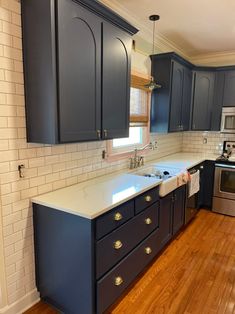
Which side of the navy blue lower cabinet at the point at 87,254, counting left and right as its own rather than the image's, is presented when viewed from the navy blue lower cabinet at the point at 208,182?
left

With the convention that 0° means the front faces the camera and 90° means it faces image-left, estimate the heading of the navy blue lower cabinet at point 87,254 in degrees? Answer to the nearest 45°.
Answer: approximately 315°

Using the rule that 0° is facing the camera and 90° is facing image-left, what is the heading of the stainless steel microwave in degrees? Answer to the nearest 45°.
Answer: approximately 0°

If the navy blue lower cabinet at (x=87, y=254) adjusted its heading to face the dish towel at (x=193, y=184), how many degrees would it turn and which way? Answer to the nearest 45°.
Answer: approximately 90° to its left

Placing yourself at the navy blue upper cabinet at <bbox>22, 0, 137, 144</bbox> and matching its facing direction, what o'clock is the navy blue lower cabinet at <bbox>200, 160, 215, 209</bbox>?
The navy blue lower cabinet is roughly at 9 o'clock from the navy blue upper cabinet.

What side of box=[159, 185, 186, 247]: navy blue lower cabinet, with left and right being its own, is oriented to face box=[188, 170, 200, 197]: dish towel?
left

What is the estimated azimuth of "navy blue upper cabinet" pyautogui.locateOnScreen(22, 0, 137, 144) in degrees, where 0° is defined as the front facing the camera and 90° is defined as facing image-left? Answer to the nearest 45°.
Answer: approximately 315°
